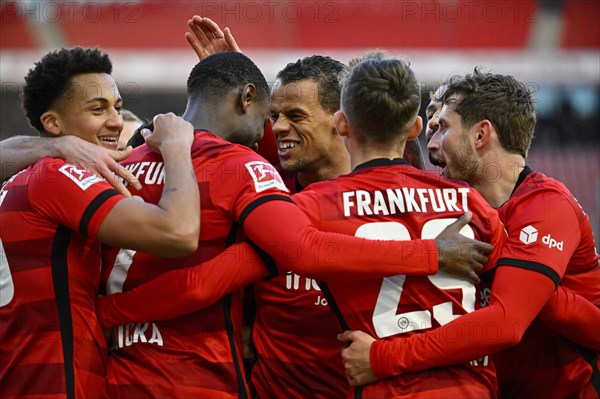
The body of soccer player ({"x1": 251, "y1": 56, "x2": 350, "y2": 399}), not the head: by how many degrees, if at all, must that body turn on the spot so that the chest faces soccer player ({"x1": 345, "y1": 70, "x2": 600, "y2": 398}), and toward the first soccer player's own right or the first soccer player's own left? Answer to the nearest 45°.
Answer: approximately 135° to the first soccer player's own left

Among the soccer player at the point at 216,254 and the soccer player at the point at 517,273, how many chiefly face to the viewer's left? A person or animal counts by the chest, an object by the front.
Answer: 1

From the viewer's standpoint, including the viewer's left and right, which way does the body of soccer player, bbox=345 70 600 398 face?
facing to the left of the viewer

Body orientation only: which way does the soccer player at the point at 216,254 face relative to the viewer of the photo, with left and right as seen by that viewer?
facing away from the viewer and to the right of the viewer

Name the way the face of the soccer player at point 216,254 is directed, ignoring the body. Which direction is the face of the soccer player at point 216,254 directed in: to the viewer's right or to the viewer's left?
to the viewer's right

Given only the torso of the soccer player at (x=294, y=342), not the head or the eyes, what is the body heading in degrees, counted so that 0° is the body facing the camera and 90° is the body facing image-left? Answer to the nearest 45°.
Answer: approximately 45°
